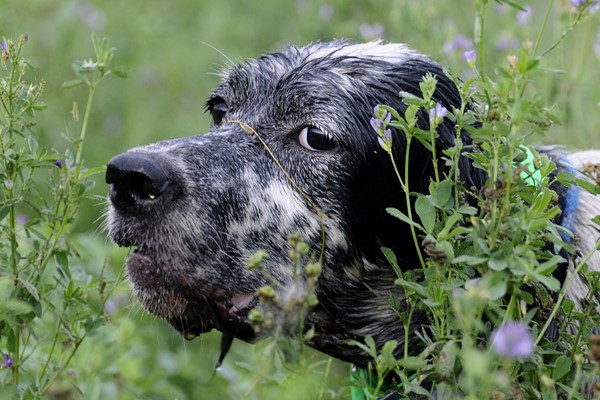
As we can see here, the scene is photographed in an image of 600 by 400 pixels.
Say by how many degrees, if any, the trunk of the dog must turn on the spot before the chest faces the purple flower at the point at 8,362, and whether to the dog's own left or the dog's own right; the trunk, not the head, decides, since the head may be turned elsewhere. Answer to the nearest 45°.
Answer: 0° — it already faces it

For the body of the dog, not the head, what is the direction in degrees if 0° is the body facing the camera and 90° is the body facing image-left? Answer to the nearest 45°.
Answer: approximately 45°
